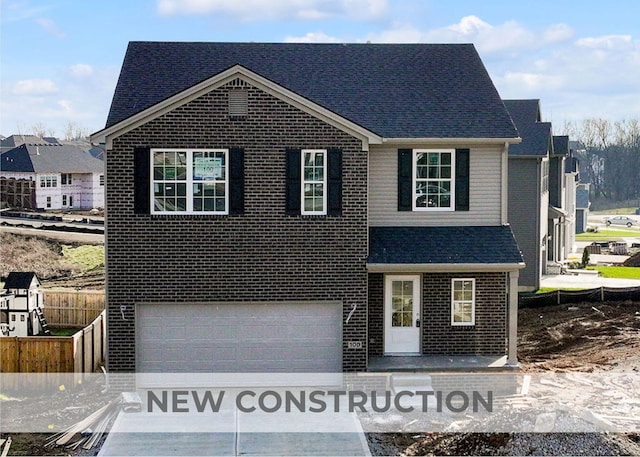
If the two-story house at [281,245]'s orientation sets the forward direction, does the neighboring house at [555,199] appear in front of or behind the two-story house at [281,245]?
behind

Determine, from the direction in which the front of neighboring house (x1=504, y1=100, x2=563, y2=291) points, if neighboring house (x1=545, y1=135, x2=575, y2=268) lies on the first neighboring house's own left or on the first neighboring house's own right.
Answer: on the first neighboring house's own left

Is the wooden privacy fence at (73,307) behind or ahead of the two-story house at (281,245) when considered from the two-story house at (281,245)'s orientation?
behind

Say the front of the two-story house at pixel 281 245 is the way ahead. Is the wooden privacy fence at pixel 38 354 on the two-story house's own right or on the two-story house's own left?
on the two-story house's own right

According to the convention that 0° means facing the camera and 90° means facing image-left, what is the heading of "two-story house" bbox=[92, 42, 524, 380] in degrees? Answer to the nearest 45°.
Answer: approximately 0°

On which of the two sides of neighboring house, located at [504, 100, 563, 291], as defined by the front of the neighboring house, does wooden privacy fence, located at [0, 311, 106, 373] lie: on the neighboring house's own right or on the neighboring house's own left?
on the neighboring house's own right
